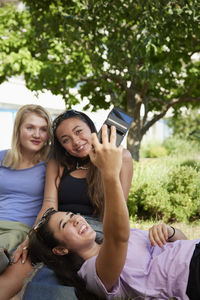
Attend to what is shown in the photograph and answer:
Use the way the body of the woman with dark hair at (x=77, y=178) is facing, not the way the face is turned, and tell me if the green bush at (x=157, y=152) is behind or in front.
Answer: behind

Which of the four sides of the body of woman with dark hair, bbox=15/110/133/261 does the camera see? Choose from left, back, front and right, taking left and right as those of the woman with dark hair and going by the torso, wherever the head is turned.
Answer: front

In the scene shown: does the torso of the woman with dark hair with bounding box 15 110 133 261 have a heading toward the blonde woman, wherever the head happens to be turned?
no

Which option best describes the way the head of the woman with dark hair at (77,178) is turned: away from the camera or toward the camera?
toward the camera

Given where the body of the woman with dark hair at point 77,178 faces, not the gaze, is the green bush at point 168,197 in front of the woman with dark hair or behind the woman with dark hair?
behind

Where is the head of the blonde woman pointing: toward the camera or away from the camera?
toward the camera
